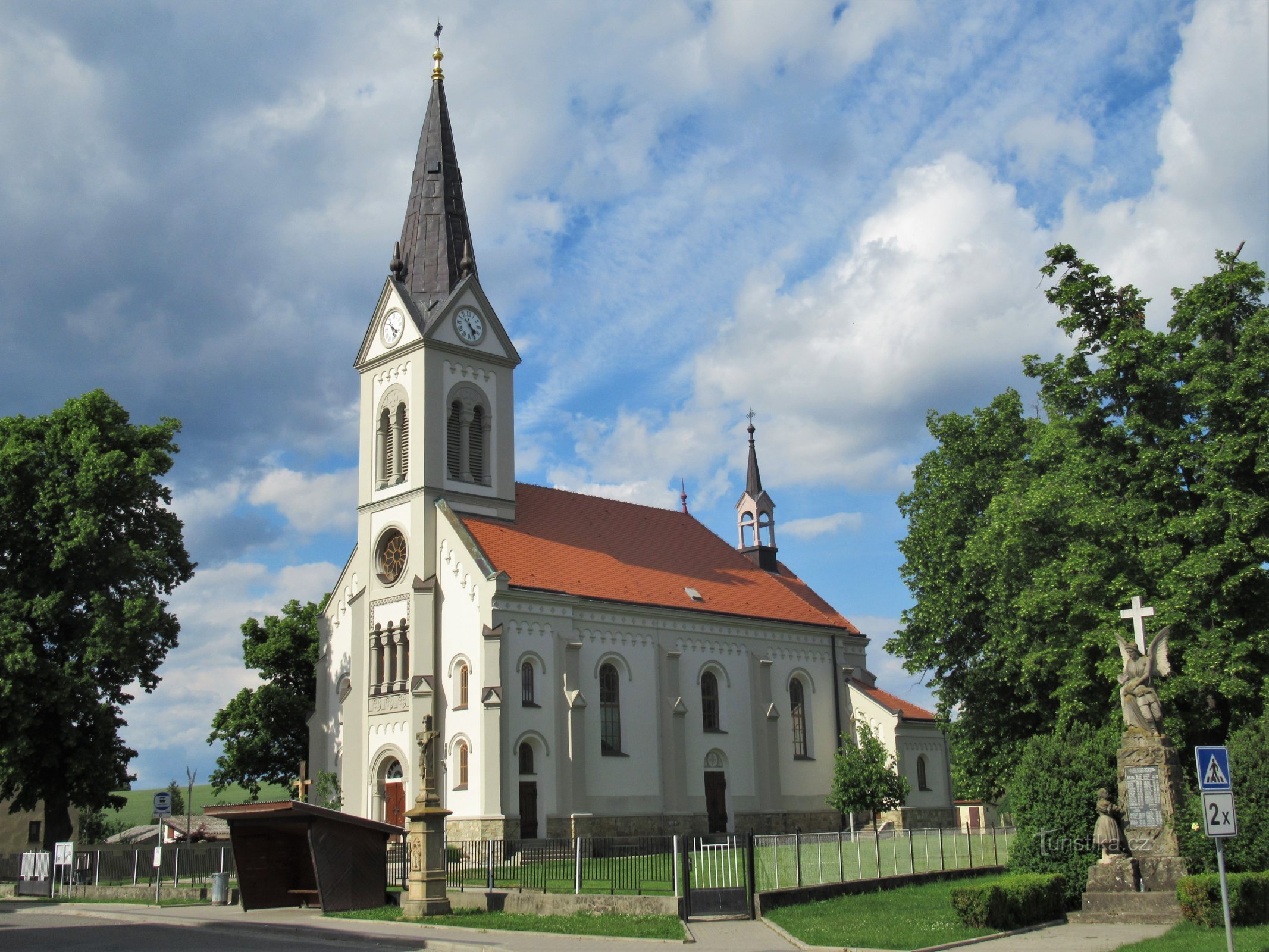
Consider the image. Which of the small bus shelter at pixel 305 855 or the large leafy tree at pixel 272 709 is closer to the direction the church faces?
the small bus shelter

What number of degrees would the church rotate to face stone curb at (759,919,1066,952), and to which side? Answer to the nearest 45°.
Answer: approximately 45° to its left

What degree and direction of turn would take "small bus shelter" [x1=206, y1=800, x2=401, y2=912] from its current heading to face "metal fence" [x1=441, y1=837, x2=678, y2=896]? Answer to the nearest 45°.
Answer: approximately 135° to its left

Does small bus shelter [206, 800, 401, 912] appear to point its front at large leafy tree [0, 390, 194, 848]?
no

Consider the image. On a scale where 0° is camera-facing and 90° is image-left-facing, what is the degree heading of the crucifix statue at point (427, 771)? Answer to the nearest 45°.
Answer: approximately 45°

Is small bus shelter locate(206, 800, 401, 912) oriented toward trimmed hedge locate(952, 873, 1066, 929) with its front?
no

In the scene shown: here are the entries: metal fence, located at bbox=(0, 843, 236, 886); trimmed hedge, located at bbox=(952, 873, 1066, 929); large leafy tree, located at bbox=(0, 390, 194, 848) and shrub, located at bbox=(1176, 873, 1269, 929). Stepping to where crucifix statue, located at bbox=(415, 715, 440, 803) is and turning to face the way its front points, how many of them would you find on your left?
2

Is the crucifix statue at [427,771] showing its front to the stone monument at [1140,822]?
no

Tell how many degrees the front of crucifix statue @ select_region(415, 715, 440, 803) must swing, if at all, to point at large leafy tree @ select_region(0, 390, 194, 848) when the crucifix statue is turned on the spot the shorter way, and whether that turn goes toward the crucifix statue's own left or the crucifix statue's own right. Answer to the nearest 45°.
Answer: approximately 90° to the crucifix statue's own right

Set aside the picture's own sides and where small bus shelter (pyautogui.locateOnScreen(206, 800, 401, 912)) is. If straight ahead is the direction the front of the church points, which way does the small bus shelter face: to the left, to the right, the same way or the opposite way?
the same way

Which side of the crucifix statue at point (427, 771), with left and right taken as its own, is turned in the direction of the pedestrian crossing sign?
left

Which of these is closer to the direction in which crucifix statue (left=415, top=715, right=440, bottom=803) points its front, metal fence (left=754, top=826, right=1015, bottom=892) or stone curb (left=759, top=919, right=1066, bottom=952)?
the stone curb

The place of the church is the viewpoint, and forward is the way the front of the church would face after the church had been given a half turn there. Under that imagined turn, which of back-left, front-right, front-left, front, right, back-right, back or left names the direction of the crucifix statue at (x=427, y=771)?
back-right

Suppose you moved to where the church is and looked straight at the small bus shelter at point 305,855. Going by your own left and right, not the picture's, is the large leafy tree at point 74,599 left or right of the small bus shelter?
right
